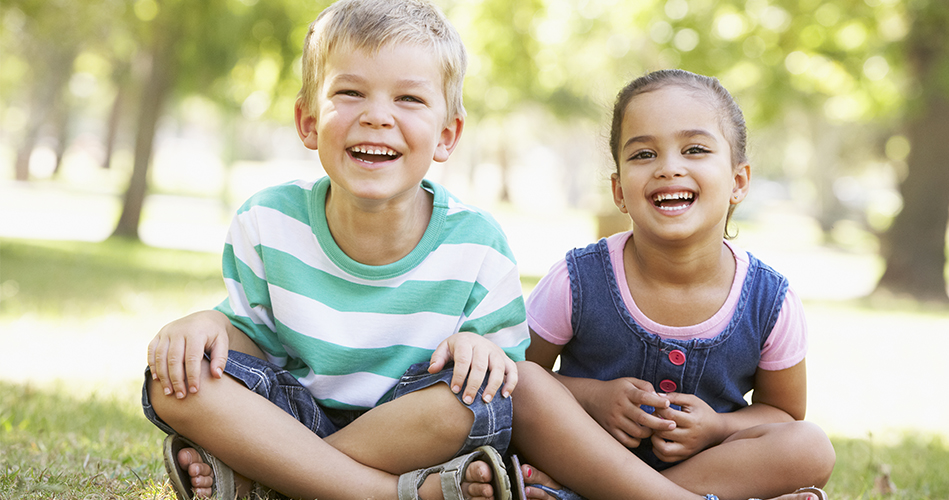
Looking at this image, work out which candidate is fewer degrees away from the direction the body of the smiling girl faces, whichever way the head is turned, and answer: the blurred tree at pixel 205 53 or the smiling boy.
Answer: the smiling boy

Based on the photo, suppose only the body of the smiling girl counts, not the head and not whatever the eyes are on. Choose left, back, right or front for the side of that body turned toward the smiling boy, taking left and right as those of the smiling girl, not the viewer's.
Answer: right

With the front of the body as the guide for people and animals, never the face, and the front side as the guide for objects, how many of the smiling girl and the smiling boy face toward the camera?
2

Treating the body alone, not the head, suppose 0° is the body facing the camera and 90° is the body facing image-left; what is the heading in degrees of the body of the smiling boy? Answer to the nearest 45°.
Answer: approximately 0°

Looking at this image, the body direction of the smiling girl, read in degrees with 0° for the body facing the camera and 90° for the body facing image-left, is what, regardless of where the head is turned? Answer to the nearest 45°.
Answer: approximately 0°

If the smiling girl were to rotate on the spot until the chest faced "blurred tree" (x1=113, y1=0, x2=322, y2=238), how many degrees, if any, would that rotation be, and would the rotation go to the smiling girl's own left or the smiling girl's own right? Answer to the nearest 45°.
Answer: approximately 135° to the smiling girl's own right

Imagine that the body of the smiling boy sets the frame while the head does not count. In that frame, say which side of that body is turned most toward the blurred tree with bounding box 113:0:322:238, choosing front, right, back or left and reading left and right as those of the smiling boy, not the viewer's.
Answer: back

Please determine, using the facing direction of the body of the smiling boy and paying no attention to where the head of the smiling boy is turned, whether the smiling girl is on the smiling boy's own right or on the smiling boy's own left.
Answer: on the smiling boy's own left
